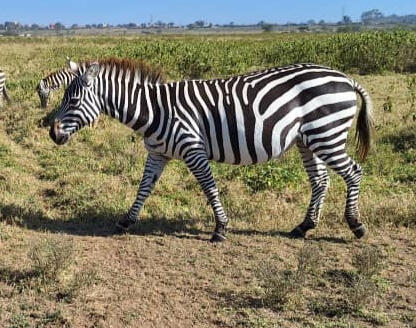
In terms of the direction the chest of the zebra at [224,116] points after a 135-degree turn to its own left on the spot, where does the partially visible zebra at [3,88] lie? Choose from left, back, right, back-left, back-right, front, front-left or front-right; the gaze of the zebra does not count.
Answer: back

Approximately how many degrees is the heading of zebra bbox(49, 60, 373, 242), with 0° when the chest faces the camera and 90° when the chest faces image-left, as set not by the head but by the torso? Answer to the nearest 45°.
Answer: approximately 90°
